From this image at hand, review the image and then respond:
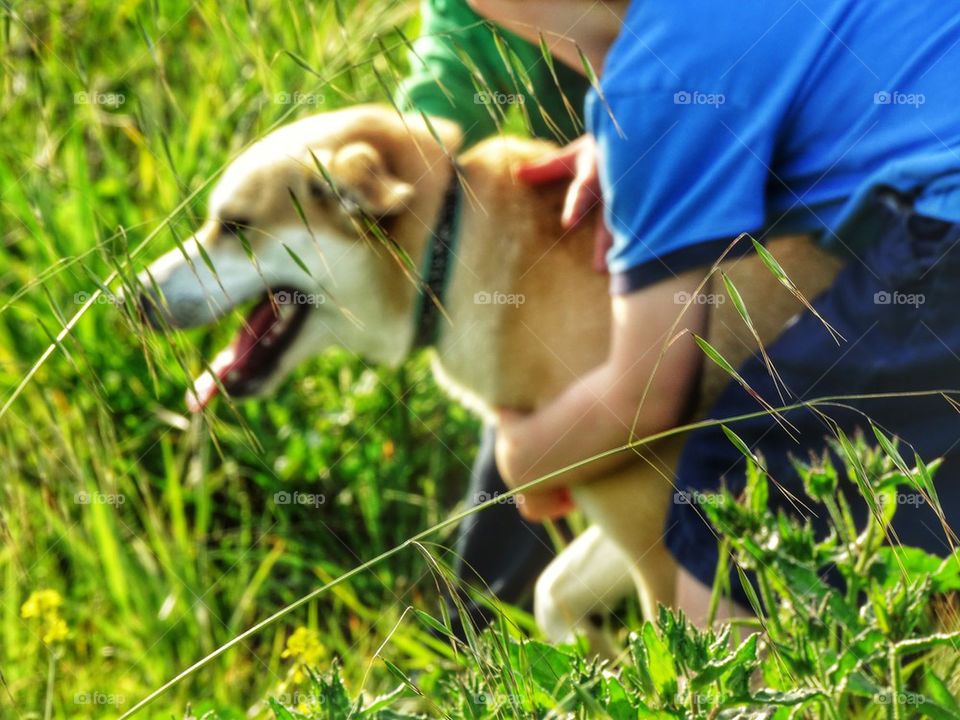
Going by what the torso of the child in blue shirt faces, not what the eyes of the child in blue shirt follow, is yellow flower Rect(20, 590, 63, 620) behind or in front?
in front

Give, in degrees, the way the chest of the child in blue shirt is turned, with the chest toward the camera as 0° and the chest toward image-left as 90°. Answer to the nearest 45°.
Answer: approximately 90°

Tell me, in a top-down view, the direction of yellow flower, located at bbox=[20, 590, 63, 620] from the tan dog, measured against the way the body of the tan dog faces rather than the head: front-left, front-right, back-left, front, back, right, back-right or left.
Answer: front-left

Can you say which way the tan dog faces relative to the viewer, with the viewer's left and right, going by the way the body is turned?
facing to the left of the viewer
